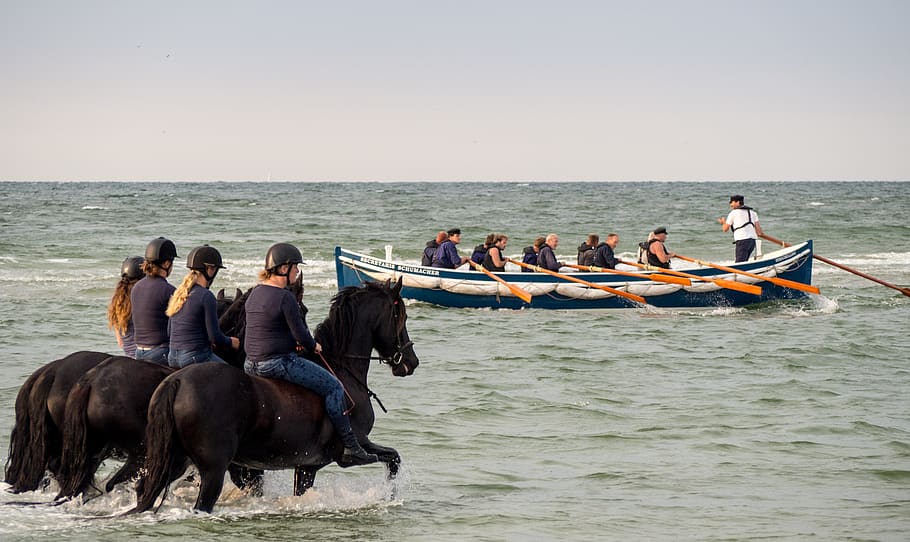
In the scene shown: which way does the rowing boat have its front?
to the viewer's left

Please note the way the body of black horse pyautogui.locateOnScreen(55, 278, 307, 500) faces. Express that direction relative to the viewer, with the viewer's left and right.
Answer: facing away from the viewer and to the right of the viewer

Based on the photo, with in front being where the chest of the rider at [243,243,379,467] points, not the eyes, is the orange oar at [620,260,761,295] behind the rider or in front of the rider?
in front

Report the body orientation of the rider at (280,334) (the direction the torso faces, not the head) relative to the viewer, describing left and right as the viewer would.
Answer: facing away from the viewer and to the right of the viewer

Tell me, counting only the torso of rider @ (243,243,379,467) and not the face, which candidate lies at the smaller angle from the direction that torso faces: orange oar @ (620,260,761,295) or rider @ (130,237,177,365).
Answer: the orange oar

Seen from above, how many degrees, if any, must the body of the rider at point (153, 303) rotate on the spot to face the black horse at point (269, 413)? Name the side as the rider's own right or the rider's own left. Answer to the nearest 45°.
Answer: approximately 90° to the rider's own right

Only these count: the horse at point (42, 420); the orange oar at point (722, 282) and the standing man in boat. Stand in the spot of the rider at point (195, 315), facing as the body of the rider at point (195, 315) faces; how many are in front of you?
2

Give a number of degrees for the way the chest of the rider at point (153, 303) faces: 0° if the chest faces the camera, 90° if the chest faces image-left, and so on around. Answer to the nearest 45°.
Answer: approximately 225°

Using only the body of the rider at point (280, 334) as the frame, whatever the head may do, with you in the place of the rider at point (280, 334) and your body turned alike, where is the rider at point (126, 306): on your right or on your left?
on your left

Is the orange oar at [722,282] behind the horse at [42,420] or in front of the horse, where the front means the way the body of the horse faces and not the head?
in front
